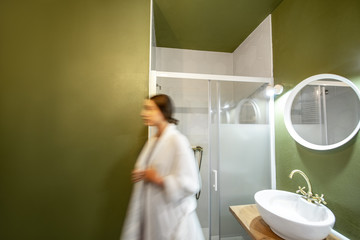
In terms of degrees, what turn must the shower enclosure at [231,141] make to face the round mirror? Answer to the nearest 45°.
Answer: approximately 45° to its left

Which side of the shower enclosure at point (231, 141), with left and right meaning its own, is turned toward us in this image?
front

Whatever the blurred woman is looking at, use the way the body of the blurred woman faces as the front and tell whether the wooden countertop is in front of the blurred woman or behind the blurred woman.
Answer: behind

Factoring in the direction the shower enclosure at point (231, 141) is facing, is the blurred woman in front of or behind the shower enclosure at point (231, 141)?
in front

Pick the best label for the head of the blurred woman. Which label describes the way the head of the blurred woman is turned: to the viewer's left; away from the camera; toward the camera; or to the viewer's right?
to the viewer's left

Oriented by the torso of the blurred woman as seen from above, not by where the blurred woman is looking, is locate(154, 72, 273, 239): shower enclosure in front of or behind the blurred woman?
behind

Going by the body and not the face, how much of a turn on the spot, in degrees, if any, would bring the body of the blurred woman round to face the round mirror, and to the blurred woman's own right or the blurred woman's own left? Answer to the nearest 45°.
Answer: approximately 135° to the blurred woman's own left

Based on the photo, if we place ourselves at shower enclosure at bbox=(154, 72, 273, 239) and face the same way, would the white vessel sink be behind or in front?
in front

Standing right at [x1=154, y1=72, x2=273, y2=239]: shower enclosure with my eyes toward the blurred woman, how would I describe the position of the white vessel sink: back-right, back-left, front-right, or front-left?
front-left

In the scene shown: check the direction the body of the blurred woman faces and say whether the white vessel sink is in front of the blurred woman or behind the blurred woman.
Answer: behind
